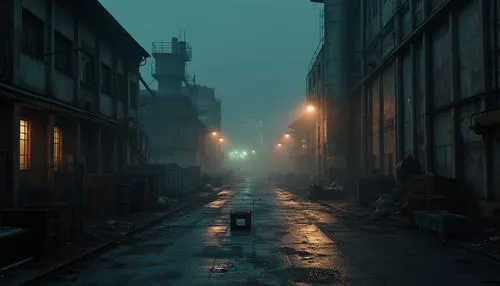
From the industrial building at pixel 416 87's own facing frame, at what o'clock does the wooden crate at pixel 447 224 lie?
The wooden crate is roughly at 9 o'clock from the industrial building.

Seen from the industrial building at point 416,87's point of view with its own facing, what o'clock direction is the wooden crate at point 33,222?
The wooden crate is roughly at 10 o'clock from the industrial building.

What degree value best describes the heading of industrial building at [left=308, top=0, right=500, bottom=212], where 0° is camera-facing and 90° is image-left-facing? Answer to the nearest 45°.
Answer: approximately 90°

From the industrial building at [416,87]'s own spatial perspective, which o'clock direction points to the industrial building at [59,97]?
the industrial building at [59,97] is roughly at 11 o'clock from the industrial building at [416,87].

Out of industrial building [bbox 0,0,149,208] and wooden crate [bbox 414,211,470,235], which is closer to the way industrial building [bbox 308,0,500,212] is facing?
the industrial building
